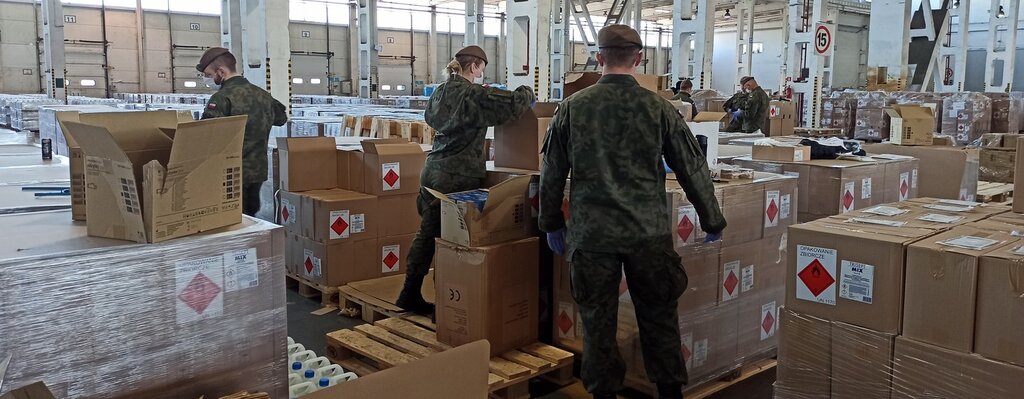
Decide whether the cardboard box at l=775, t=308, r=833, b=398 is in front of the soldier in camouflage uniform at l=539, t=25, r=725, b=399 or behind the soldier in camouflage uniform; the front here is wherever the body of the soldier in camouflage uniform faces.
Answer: behind

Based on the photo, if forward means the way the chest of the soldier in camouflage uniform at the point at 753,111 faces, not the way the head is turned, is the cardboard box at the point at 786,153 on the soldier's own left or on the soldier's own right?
on the soldier's own left

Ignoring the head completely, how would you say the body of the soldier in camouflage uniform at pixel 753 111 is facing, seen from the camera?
to the viewer's left

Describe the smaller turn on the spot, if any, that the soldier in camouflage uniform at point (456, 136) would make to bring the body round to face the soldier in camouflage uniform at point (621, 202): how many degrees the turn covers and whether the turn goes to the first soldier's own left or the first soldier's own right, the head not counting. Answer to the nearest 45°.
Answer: approximately 90° to the first soldier's own right

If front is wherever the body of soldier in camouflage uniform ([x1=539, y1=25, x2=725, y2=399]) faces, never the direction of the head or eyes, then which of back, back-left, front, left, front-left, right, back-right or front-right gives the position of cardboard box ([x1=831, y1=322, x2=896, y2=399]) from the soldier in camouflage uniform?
back-right

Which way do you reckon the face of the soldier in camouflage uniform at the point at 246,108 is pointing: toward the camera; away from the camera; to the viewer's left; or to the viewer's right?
to the viewer's left

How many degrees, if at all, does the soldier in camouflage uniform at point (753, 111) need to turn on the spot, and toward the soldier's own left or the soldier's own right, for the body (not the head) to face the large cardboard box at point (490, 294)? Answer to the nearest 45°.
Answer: approximately 90° to the soldier's own left

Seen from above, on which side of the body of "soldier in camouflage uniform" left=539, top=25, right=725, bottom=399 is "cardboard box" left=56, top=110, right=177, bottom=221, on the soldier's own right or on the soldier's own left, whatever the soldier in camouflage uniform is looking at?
on the soldier's own left

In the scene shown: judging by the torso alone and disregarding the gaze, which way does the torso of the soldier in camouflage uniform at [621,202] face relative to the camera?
away from the camera

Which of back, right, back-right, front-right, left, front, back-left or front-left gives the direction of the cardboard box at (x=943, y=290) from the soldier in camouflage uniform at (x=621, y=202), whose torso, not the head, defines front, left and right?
back-right

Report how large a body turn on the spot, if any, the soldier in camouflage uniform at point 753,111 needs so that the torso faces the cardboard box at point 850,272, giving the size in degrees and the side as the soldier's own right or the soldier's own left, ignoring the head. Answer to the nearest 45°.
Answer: approximately 90° to the soldier's own left

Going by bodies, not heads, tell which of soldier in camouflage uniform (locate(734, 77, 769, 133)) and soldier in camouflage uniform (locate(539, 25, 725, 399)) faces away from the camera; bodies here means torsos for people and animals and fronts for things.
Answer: soldier in camouflage uniform (locate(539, 25, 725, 399))

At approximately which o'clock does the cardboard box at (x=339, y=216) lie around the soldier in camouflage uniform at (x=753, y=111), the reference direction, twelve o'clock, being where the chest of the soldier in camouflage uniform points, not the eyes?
The cardboard box is roughly at 10 o'clock from the soldier in camouflage uniform.
